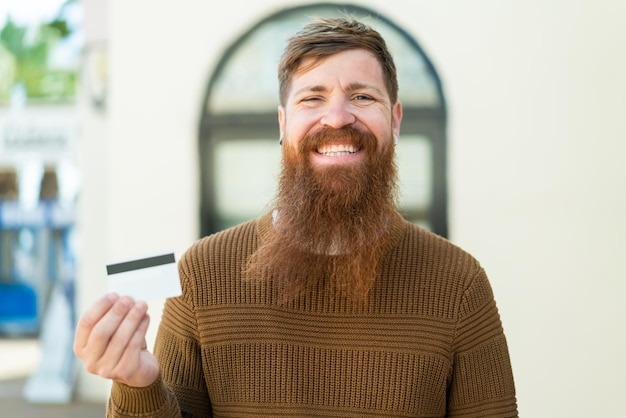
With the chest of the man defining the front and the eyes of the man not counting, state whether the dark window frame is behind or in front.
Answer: behind

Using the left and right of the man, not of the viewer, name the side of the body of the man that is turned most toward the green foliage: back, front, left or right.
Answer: back

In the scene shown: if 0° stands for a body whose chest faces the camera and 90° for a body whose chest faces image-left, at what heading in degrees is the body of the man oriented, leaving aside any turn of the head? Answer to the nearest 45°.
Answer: approximately 0°
